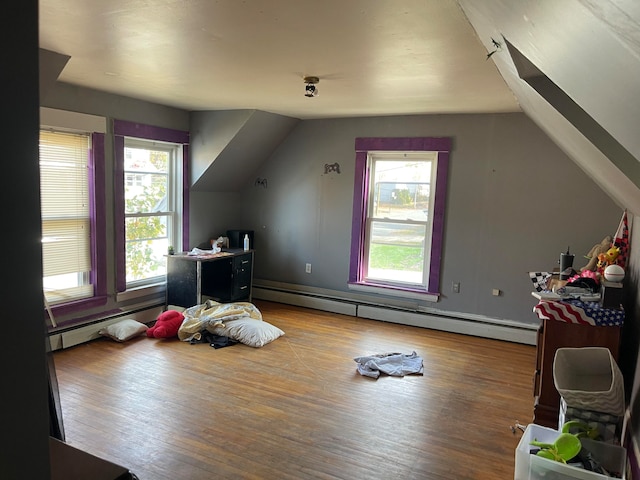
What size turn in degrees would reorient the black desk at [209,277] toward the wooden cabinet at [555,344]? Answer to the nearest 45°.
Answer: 0° — it already faces it

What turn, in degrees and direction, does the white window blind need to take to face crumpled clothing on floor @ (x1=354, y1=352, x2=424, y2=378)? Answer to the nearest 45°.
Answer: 0° — it already faces it

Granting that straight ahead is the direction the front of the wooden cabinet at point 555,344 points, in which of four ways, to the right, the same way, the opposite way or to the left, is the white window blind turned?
the opposite way

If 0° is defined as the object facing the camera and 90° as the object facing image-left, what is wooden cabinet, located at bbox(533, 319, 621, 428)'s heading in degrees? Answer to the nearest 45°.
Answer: approximately 90°

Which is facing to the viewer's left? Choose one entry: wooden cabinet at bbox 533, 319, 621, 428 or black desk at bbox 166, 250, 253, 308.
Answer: wooden cabinet at bbox 533, 319, 621, 428

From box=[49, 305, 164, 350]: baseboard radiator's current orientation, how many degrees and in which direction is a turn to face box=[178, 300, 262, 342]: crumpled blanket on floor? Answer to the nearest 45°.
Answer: approximately 45° to its left

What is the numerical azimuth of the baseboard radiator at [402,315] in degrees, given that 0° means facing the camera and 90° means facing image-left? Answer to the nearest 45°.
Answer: approximately 45°

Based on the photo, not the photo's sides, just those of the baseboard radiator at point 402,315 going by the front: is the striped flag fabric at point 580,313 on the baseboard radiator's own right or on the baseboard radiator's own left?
on the baseboard radiator's own left

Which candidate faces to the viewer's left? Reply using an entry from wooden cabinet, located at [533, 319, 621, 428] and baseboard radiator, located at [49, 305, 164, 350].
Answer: the wooden cabinet
